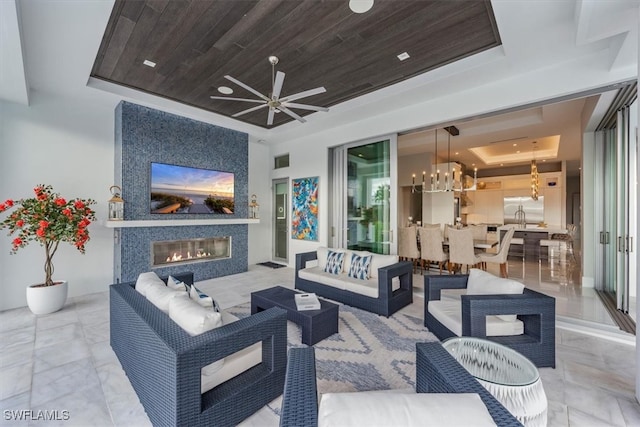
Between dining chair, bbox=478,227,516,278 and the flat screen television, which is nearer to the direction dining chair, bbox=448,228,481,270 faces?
the dining chair

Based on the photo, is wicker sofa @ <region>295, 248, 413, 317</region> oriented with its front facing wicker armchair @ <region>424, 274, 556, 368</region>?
no

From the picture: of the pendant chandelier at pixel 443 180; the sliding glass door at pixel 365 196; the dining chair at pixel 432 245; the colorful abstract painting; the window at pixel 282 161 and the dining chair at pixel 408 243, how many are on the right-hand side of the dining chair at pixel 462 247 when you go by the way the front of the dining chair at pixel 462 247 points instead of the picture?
0

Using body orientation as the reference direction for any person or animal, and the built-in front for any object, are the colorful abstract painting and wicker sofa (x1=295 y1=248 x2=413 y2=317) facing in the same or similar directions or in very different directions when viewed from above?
same or similar directions

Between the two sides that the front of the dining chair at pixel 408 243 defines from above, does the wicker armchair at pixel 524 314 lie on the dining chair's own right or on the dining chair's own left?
on the dining chair's own right

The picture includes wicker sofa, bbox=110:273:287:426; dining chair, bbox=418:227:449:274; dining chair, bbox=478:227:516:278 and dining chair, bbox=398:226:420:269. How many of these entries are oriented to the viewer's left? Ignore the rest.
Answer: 1

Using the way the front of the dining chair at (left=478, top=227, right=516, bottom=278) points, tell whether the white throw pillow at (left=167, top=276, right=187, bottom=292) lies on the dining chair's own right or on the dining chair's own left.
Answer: on the dining chair's own left

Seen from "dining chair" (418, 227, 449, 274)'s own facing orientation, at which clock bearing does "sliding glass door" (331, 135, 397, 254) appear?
The sliding glass door is roughly at 7 o'clock from the dining chair.

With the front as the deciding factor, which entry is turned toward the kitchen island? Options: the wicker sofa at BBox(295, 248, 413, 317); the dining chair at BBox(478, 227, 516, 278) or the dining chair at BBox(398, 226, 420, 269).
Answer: the dining chair at BBox(398, 226, 420, 269)

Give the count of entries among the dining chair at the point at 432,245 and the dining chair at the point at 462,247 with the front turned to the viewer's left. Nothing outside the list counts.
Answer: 0

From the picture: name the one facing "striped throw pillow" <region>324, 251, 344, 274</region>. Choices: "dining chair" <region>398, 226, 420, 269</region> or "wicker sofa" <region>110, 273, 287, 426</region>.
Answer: the wicker sofa

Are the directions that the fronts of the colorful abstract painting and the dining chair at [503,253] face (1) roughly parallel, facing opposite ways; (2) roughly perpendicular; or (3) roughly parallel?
roughly perpendicular

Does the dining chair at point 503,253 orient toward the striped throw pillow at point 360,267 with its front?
no

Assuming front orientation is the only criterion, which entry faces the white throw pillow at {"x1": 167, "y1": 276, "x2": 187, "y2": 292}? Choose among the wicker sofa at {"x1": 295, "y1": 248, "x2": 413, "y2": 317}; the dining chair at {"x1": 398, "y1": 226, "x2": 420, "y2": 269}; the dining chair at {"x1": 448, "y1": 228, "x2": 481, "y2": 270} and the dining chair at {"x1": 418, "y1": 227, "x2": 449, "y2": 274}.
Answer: the wicker sofa

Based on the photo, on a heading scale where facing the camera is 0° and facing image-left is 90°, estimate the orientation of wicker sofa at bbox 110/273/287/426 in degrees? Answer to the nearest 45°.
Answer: approximately 225°

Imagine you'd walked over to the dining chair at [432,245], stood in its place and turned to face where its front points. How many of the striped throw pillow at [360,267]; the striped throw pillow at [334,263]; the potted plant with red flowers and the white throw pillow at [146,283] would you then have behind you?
4

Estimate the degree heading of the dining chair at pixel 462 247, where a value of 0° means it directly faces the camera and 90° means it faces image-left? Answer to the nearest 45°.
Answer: approximately 225°

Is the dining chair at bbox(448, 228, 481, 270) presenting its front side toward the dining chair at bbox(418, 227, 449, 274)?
no

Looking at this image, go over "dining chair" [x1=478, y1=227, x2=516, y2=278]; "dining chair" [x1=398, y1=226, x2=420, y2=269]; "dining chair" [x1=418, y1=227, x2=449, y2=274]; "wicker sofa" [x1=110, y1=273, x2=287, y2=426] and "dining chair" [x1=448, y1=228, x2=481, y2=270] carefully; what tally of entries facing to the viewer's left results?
1

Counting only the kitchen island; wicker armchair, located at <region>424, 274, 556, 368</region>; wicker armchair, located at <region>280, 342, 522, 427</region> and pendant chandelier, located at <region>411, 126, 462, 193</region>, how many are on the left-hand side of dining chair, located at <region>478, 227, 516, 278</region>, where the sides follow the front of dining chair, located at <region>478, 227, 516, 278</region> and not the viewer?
2

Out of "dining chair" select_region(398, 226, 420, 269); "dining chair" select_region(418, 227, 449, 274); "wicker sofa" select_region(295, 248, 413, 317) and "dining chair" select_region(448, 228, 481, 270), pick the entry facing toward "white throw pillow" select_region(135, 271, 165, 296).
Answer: the wicker sofa
